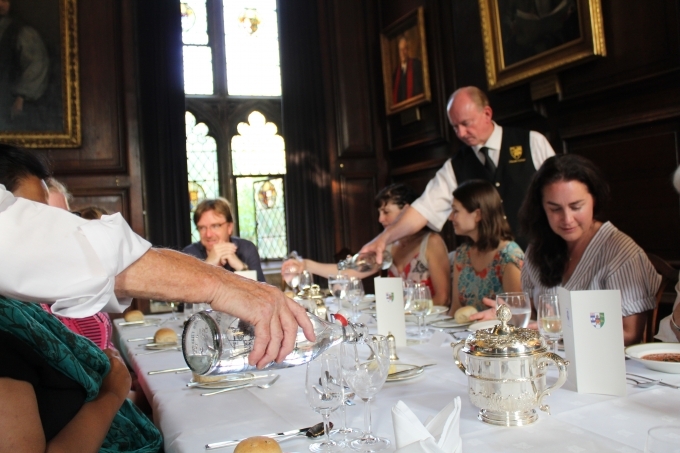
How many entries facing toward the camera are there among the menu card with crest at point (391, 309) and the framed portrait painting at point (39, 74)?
2

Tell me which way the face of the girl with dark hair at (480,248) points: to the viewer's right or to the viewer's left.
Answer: to the viewer's left

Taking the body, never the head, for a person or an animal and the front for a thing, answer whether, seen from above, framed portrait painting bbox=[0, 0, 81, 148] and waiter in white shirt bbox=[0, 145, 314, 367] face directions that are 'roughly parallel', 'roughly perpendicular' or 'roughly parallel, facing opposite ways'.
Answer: roughly perpendicular

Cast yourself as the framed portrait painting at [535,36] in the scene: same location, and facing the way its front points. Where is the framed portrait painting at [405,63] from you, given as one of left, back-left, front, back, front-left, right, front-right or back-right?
right

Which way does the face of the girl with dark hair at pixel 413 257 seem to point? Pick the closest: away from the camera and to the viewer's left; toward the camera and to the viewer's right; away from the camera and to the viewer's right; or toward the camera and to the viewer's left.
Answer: toward the camera and to the viewer's left

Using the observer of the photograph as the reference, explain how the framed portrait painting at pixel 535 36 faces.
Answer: facing the viewer and to the left of the viewer

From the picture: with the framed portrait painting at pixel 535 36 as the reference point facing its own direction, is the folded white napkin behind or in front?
in front

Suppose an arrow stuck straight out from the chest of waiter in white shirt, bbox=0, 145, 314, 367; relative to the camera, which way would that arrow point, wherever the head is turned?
to the viewer's right

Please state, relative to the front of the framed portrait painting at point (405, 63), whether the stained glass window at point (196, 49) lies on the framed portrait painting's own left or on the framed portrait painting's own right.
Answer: on the framed portrait painting's own right

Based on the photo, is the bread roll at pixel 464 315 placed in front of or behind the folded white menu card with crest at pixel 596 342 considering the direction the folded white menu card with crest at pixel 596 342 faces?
behind

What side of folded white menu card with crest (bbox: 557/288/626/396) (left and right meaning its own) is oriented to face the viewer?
front

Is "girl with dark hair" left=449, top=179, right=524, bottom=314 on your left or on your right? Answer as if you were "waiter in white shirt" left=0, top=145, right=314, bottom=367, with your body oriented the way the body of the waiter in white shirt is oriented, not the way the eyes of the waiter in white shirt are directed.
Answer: on your left
